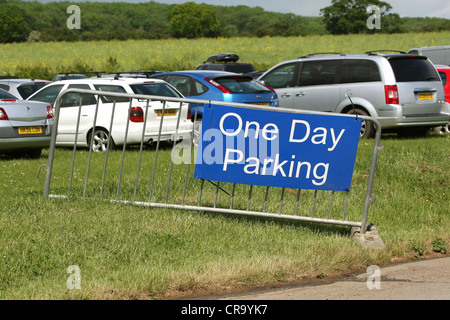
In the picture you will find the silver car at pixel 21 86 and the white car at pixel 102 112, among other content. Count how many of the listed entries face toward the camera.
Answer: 0

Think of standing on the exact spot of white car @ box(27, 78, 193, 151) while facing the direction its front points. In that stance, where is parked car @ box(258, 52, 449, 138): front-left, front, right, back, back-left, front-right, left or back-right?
back-right

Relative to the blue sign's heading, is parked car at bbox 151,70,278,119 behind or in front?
behind

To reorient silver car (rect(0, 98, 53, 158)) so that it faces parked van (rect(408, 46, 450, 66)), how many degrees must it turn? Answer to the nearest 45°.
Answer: approximately 90° to its right

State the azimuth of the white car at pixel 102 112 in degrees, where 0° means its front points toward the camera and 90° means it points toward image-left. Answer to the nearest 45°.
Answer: approximately 135°

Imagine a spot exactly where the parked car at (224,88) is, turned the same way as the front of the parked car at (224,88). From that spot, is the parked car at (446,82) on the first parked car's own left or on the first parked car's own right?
on the first parked car's own right

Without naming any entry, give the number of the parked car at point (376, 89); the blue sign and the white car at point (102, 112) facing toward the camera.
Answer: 1

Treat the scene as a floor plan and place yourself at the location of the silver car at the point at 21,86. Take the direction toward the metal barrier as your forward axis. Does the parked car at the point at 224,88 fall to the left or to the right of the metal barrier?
left

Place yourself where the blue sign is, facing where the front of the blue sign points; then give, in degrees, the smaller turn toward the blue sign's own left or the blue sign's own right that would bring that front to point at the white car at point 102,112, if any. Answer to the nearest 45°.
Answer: approximately 135° to the blue sign's own right

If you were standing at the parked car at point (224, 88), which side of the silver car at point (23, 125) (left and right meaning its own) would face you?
right

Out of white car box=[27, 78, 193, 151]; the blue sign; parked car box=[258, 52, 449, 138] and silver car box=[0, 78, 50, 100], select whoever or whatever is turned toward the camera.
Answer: the blue sign

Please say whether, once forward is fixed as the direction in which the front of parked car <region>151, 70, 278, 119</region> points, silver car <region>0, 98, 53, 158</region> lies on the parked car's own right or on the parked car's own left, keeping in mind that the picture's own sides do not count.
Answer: on the parked car's own left

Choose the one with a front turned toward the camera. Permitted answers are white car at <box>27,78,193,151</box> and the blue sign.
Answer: the blue sign

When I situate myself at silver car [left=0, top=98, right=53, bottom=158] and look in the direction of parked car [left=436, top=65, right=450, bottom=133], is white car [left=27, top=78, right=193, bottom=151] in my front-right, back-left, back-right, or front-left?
front-left

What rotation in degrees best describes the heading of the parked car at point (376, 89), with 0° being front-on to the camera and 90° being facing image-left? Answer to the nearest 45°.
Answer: approximately 135°

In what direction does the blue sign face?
toward the camera

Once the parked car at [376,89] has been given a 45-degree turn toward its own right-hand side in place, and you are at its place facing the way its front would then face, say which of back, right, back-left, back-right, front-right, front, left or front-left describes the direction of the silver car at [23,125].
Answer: back-left

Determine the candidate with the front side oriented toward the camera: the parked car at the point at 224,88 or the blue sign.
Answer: the blue sign
